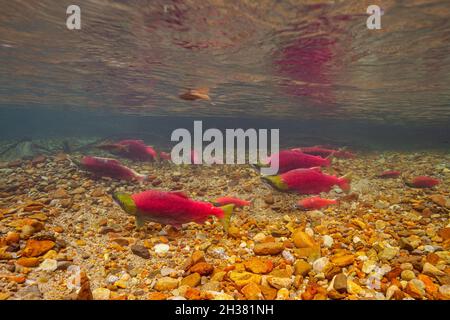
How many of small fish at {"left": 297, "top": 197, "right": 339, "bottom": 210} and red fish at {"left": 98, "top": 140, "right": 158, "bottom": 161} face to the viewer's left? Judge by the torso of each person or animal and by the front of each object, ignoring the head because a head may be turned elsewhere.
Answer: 2

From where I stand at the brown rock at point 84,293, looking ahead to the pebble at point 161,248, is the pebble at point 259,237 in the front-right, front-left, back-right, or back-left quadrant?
front-right

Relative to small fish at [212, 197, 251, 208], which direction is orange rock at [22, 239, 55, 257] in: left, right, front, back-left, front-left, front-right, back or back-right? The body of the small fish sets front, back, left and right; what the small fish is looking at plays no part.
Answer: front-left

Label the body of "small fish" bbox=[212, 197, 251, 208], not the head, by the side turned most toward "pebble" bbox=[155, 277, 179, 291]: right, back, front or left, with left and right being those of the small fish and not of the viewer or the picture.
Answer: left

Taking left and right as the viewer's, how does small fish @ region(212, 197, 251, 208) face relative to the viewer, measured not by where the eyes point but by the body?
facing to the left of the viewer

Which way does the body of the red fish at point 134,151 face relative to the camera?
to the viewer's left

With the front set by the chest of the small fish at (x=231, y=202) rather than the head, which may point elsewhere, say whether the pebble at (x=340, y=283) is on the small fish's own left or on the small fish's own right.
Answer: on the small fish's own left

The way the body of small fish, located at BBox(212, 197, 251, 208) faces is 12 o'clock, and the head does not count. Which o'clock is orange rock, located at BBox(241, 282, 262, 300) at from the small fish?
The orange rock is roughly at 9 o'clock from the small fish.

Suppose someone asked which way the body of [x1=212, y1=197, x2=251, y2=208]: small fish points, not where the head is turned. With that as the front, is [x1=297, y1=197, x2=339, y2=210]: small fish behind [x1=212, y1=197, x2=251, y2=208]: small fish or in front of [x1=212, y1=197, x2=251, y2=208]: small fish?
behind

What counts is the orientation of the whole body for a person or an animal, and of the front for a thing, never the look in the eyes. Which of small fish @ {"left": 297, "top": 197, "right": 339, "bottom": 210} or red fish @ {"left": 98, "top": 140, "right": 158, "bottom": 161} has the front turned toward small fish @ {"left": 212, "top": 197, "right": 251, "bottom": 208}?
small fish @ {"left": 297, "top": 197, "right": 339, "bottom": 210}

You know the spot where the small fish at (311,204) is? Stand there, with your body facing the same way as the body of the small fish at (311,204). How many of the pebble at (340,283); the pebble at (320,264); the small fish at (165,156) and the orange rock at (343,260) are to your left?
3

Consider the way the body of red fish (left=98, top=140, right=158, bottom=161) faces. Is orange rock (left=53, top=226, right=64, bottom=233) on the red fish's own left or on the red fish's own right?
on the red fish's own left

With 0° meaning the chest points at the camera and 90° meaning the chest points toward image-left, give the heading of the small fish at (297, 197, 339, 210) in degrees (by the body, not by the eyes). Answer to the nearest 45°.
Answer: approximately 90°
